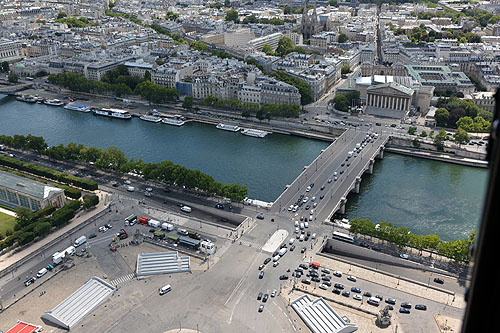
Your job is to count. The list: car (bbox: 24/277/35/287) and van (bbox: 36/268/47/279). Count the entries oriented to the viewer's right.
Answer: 0
